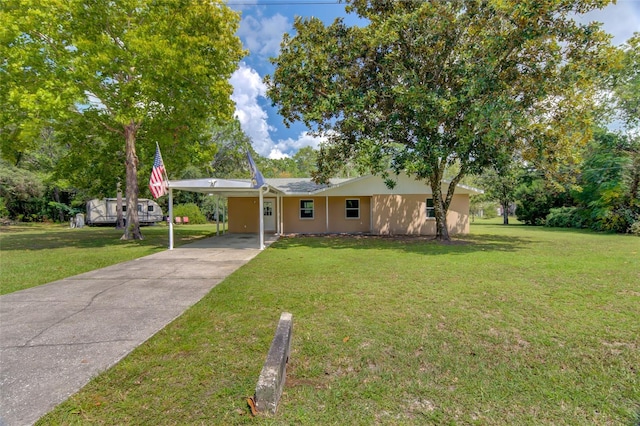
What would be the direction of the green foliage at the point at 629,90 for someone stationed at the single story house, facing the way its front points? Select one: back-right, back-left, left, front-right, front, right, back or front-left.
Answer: left

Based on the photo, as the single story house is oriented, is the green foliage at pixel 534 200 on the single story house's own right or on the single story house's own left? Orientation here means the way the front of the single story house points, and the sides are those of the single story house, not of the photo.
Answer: on the single story house's own left

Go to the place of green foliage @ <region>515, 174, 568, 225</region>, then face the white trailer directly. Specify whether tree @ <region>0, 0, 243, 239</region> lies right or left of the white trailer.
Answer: left

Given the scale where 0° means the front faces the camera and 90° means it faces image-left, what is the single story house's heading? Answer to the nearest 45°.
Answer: approximately 0°

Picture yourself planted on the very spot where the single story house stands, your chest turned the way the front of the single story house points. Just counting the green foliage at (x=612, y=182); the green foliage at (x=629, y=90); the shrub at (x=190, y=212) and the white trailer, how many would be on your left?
2

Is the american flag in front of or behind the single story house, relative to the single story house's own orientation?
in front

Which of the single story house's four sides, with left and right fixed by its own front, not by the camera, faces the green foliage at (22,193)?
right
